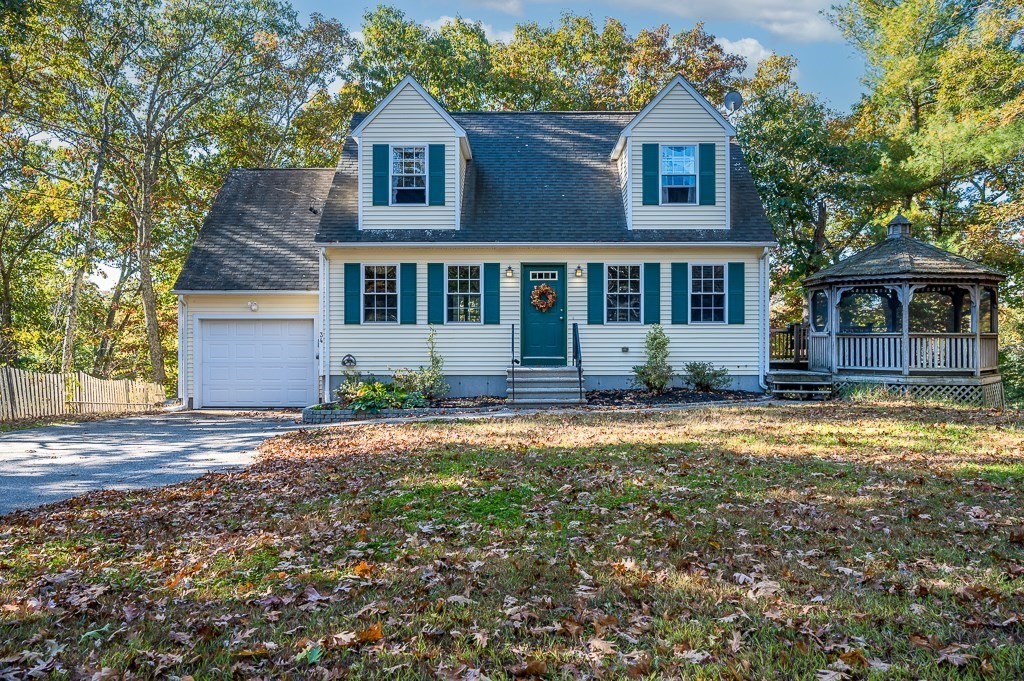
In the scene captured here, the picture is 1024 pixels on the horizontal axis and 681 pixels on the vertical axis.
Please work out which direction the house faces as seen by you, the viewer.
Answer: facing the viewer

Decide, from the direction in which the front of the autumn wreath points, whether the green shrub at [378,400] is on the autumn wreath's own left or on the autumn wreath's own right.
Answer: on the autumn wreath's own right

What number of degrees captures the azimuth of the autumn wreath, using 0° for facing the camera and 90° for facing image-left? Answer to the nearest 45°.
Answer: approximately 0°

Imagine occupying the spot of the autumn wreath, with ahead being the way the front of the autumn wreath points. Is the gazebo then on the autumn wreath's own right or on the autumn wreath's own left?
on the autumn wreath's own left

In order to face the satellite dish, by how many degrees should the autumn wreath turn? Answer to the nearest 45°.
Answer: approximately 135° to its left

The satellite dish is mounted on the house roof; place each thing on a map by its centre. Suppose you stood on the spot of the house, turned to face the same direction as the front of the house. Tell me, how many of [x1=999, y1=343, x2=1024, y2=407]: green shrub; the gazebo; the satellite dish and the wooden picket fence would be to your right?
1

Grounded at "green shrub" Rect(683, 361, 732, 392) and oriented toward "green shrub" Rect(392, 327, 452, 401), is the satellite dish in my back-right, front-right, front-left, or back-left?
back-right

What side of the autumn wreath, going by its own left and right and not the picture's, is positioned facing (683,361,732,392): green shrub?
left

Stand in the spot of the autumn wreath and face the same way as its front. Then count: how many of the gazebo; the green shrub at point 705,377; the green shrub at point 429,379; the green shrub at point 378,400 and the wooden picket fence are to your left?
2

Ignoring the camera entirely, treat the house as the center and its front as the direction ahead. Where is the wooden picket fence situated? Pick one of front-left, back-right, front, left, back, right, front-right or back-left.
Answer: right

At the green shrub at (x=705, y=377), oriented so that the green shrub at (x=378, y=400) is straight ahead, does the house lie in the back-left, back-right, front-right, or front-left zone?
front-right
